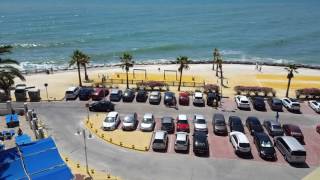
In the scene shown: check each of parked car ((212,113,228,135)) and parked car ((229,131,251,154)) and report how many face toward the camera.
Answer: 1

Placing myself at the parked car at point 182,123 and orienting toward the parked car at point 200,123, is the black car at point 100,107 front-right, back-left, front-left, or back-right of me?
back-left

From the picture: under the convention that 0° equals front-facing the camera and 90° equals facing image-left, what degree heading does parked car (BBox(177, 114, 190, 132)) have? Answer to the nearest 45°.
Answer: approximately 0°

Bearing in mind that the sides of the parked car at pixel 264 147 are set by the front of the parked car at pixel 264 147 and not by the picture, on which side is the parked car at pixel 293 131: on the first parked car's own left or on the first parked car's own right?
on the first parked car's own left
